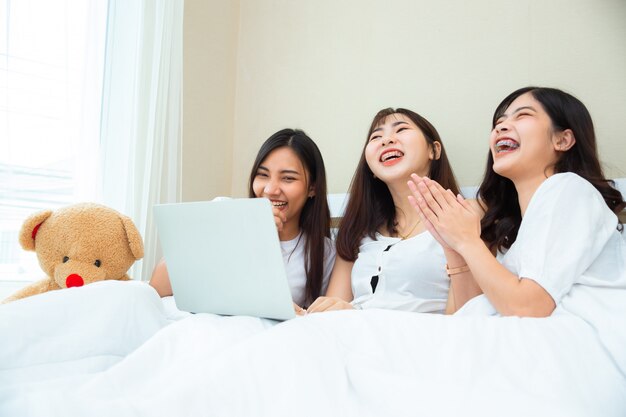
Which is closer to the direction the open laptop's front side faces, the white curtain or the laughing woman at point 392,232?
the laughing woman

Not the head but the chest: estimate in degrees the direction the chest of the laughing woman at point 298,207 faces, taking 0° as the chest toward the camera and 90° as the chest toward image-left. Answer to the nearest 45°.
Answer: approximately 45°

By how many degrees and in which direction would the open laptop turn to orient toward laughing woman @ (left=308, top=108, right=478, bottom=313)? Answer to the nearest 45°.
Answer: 0° — it already faces them

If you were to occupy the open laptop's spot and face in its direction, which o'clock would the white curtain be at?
The white curtain is roughly at 10 o'clock from the open laptop.

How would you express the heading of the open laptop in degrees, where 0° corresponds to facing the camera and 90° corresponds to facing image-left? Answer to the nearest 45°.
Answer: approximately 225°
